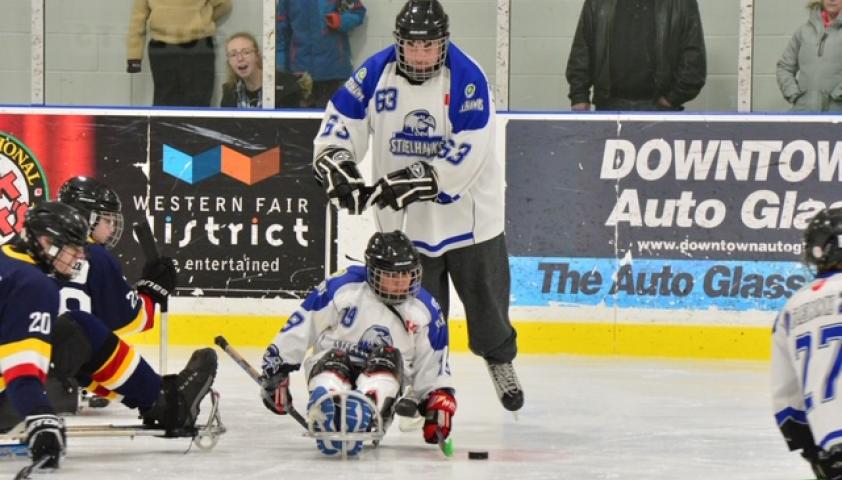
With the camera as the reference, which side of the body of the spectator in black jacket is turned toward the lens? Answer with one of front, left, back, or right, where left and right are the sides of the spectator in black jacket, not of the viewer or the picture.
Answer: front

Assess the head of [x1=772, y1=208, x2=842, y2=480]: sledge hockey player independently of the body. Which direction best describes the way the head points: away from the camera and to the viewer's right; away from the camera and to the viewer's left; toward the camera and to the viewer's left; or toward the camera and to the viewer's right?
away from the camera and to the viewer's left

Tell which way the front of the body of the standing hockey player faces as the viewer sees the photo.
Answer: toward the camera

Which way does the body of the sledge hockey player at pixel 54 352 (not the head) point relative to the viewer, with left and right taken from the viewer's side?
facing to the right of the viewer

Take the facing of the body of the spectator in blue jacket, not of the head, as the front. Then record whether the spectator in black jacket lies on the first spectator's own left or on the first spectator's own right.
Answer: on the first spectator's own left

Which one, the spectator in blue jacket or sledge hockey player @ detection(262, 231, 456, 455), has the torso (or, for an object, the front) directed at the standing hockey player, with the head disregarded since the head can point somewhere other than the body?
the spectator in blue jacket

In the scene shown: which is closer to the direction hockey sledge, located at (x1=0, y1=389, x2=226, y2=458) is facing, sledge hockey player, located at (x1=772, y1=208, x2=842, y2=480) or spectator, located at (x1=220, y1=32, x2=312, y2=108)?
the sledge hockey player

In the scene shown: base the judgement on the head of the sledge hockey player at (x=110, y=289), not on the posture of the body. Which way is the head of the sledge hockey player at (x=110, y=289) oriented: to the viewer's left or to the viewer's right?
to the viewer's right

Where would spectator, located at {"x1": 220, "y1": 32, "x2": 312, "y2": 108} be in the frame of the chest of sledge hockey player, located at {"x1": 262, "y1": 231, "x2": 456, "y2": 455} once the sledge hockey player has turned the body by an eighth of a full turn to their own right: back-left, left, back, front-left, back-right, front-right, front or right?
back-right
